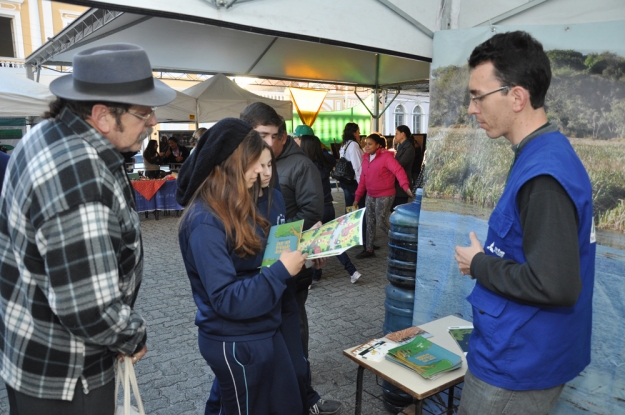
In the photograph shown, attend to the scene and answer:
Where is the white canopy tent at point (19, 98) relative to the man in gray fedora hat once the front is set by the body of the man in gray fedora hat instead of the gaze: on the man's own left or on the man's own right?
on the man's own left

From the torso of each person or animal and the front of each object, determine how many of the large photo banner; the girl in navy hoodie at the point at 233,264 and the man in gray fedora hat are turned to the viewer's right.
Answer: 2

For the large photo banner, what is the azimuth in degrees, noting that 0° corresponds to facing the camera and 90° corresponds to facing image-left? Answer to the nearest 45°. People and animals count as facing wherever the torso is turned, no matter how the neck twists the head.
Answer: approximately 45°

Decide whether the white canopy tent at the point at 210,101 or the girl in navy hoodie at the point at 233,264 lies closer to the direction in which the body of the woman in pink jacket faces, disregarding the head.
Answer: the girl in navy hoodie

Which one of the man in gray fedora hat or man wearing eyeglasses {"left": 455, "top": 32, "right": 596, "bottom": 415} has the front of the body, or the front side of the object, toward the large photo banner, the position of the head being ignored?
the man in gray fedora hat

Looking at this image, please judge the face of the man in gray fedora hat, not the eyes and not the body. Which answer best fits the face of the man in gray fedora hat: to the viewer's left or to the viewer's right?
to the viewer's right

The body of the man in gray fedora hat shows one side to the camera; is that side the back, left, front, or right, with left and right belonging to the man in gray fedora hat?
right

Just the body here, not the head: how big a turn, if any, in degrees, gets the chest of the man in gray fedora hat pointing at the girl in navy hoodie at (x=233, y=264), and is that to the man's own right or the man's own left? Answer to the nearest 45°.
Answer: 0° — they already face them

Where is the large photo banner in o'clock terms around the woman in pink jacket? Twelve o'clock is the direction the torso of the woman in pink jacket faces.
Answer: The large photo banner is roughly at 10 o'clock from the woman in pink jacket.

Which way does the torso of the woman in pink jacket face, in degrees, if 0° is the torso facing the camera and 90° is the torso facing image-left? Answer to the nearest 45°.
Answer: approximately 45°

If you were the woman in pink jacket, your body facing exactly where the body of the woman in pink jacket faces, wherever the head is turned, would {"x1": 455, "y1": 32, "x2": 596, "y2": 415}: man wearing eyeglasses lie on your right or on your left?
on your left

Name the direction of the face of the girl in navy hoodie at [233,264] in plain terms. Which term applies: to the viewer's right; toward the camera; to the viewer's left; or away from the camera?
to the viewer's right
